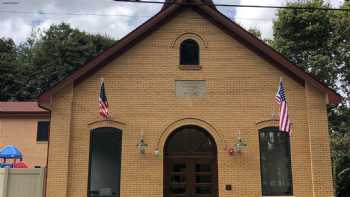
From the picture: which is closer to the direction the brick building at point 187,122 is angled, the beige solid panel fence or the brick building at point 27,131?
the beige solid panel fence

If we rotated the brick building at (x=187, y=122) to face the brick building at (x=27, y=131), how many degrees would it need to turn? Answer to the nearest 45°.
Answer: approximately 135° to its right

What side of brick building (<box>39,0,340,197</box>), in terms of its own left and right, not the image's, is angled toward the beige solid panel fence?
right

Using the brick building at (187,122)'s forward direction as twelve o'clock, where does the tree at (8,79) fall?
The tree is roughly at 5 o'clock from the brick building.

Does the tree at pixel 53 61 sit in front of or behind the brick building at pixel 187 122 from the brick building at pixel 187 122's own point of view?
behind

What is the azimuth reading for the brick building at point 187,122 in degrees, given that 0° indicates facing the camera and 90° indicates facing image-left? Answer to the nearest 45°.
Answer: approximately 0°

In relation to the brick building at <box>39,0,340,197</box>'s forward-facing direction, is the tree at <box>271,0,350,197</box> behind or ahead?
behind

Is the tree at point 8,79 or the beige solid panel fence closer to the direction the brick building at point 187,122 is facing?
the beige solid panel fence
